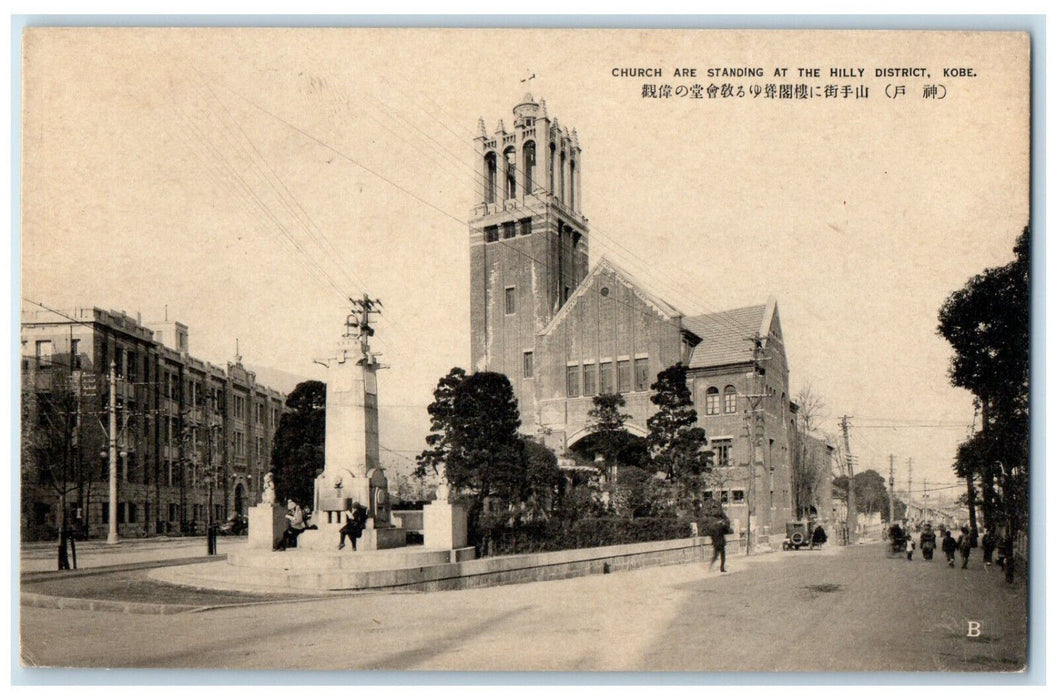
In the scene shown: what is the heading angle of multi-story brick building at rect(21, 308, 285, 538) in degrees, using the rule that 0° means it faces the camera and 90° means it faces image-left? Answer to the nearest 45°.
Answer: approximately 315°

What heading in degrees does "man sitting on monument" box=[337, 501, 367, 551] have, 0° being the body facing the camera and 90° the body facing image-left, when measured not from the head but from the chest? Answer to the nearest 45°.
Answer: approximately 45°

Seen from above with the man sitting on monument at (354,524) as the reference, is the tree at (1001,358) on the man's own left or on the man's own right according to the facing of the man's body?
on the man's own left

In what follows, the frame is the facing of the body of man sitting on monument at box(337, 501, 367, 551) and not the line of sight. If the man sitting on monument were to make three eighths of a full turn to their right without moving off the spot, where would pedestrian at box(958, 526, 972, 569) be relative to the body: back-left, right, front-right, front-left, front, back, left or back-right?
right

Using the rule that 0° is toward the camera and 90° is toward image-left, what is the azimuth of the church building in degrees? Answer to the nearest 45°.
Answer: approximately 45°

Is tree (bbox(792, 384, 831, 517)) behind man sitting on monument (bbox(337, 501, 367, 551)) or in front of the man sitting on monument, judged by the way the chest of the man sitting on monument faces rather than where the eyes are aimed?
behind
